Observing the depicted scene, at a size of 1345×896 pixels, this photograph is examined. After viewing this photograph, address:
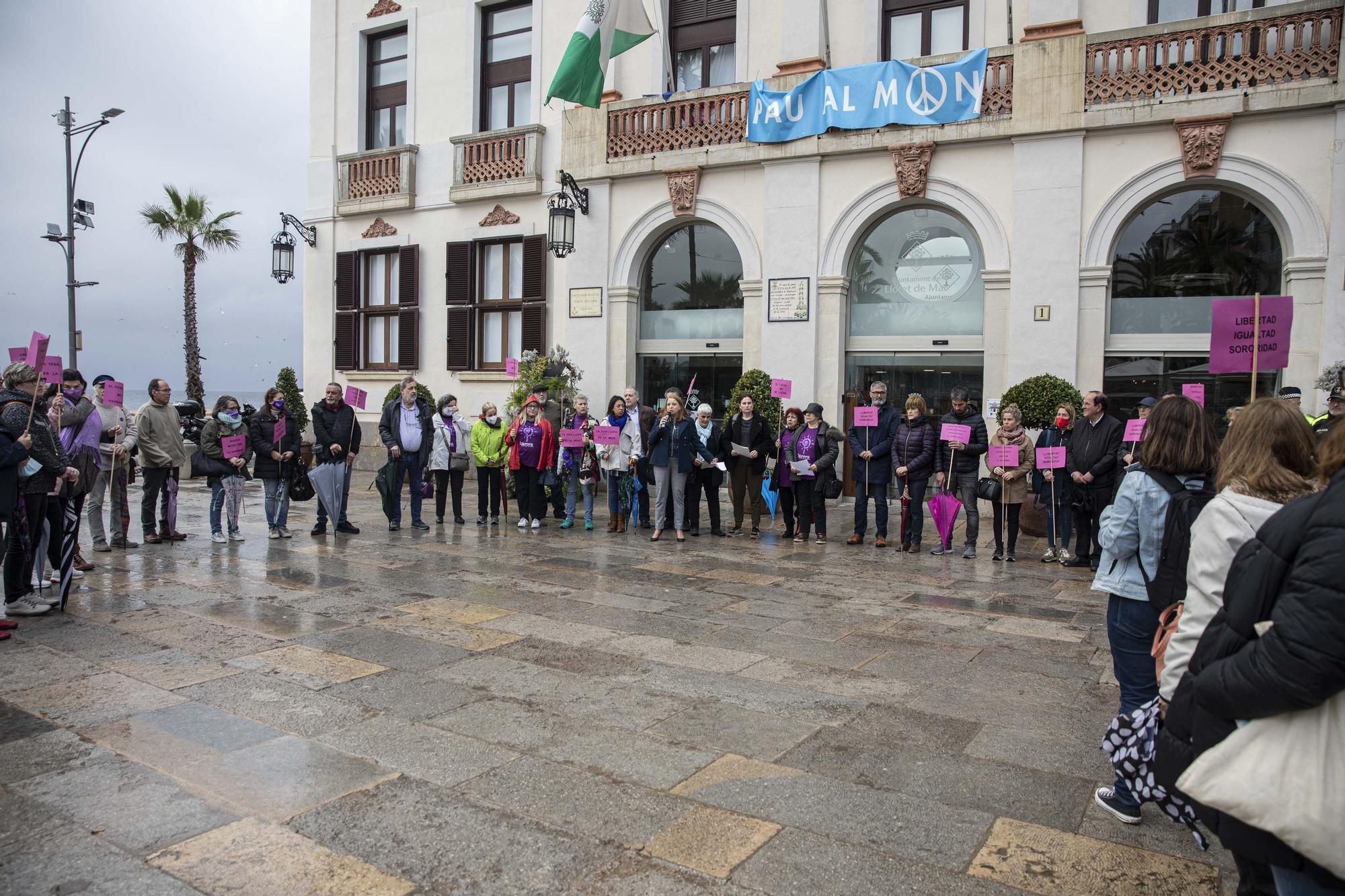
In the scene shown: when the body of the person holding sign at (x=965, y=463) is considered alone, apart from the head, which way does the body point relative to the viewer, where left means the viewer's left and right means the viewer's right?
facing the viewer and to the left of the viewer

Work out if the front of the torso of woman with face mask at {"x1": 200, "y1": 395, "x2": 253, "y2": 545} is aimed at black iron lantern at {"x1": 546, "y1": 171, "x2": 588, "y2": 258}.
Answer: no

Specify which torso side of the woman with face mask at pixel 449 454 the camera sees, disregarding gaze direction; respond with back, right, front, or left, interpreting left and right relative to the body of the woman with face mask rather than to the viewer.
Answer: front

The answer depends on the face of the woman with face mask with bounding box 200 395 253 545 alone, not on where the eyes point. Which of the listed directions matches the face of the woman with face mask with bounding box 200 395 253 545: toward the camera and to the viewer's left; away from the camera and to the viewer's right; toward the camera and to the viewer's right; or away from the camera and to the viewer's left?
toward the camera and to the viewer's right

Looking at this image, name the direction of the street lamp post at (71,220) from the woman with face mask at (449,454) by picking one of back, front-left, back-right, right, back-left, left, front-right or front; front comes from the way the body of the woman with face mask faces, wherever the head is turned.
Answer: back-right

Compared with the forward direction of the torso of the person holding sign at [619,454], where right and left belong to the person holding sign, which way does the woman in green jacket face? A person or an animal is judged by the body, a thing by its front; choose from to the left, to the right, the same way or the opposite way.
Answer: the same way

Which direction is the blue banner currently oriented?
toward the camera

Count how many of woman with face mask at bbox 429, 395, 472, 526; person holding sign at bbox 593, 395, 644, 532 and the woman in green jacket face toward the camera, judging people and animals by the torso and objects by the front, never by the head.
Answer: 3

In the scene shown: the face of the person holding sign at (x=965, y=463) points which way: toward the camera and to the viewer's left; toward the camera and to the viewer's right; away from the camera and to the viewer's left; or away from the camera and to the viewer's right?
toward the camera and to the viewer's left

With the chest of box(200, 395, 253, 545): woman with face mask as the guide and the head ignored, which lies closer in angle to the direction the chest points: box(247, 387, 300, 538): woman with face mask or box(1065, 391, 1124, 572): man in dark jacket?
the man in dark jacket

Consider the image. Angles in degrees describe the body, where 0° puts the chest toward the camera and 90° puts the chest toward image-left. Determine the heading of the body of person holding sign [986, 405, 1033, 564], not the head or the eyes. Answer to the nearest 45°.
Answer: approximately 45°

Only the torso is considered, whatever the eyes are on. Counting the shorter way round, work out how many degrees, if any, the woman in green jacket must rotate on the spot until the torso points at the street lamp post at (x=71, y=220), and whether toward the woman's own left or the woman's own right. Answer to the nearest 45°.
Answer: approximately 135° to the woman's own right
